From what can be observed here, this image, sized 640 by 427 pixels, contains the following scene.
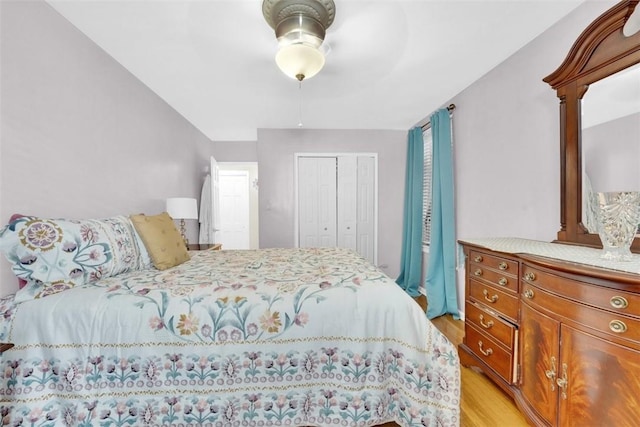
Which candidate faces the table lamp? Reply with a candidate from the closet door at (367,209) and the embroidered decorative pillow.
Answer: the closet door

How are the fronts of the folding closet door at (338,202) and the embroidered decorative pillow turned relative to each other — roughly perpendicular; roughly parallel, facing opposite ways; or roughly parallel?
roughly perpendicular

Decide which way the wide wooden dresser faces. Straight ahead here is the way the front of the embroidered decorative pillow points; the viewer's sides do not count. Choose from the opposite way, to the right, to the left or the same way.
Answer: the opposite way

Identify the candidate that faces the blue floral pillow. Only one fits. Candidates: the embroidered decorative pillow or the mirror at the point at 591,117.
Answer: the mirror

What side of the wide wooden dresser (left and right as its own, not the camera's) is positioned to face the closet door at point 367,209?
right

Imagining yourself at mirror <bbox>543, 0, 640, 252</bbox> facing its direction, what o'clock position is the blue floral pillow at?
The blue floral pillow is roughly at 12 o'clock from the mirror.

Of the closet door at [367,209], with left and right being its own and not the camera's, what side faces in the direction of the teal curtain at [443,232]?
left

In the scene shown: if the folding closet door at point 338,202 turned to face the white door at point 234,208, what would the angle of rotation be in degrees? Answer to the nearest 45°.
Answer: approximately 135° to its right

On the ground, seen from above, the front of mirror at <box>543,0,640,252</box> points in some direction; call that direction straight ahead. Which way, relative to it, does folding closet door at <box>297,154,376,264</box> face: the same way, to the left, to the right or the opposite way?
to the left

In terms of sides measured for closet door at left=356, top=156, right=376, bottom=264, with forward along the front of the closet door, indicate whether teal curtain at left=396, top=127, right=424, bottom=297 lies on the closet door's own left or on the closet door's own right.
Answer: on the closet door's own left

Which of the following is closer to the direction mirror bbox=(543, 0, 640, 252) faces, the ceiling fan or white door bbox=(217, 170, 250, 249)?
the ceiling fan
